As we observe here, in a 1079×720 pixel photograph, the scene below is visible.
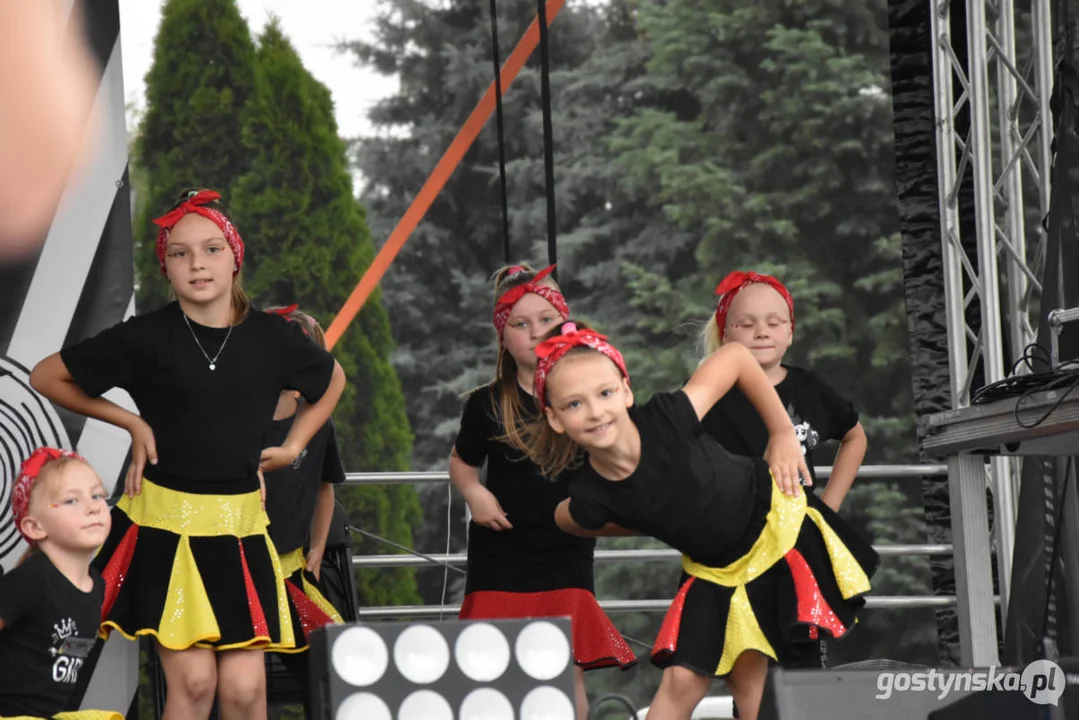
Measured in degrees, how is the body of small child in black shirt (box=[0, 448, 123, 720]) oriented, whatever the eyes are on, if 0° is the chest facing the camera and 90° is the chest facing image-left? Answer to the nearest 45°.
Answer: approximately 315°

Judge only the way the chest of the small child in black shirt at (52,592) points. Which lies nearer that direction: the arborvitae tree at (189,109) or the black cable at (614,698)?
the black cable

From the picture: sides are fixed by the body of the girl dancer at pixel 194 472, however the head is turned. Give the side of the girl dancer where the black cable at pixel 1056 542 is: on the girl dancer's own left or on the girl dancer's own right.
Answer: on the girl dancer's own left

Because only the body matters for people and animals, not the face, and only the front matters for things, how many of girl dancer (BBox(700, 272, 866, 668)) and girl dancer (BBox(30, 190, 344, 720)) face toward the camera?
2

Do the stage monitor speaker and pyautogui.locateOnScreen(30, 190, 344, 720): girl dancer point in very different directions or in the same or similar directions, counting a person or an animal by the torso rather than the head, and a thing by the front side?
very different directions

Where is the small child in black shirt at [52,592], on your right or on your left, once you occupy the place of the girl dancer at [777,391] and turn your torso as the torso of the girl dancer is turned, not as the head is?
on your right

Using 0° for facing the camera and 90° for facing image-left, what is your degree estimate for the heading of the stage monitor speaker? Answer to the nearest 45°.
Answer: approximately 180°

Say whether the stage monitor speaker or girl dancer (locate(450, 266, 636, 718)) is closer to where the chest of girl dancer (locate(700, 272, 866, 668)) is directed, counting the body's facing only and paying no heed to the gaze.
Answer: the stage monitor speaker

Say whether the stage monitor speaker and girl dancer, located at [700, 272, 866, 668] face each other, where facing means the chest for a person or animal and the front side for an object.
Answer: yes

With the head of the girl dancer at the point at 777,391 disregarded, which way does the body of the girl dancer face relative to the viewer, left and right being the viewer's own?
facing the viewer

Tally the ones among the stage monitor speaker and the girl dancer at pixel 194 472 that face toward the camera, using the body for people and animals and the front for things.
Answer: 1

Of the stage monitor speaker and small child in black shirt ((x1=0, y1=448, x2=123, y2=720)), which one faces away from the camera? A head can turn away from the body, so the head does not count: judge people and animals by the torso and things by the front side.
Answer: the stage monitor speaker

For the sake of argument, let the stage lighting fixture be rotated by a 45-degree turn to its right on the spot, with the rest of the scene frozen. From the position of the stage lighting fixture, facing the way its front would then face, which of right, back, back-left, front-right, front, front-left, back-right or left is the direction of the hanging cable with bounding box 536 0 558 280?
back-right

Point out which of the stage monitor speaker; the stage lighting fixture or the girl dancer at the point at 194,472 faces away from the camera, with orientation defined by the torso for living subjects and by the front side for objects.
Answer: the stage monitor speaker

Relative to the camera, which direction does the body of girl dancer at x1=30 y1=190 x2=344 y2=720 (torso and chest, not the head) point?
toward the camera
